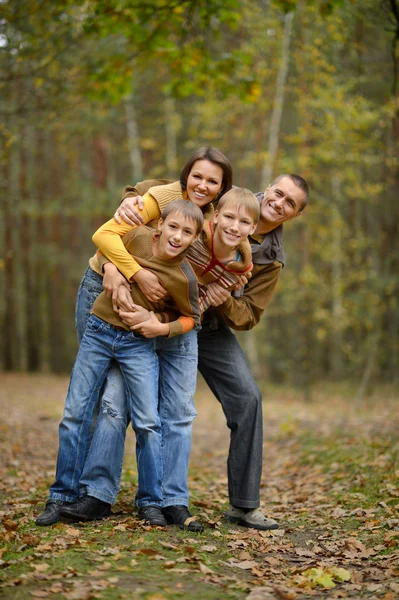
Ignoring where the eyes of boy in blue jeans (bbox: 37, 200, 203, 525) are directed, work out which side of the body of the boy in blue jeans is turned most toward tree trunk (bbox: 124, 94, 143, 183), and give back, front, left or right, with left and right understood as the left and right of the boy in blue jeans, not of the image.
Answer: back

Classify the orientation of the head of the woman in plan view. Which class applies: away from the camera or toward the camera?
toward the camera

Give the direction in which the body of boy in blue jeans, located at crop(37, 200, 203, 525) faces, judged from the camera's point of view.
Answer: toward the camera

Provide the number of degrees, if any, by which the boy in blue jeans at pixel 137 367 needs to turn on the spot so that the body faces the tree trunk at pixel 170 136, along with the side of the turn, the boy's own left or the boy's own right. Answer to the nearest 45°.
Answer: approximately 180°

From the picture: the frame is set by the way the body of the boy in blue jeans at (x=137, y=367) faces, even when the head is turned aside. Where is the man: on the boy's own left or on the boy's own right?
on the boy's own left
